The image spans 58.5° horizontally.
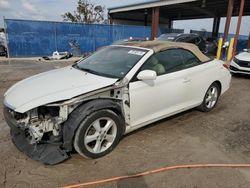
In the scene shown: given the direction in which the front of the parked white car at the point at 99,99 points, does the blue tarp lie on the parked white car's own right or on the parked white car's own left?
on the parked white car's own right

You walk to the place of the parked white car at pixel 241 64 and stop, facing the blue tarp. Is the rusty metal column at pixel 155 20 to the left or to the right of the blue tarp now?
right

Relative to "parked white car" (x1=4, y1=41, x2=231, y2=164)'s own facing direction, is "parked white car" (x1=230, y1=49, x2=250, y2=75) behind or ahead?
behind

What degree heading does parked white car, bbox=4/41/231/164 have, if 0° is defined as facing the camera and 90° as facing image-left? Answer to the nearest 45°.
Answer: approximately 45°

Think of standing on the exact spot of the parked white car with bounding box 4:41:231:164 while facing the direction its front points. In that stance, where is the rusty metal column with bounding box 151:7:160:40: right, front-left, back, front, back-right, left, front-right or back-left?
back-right
